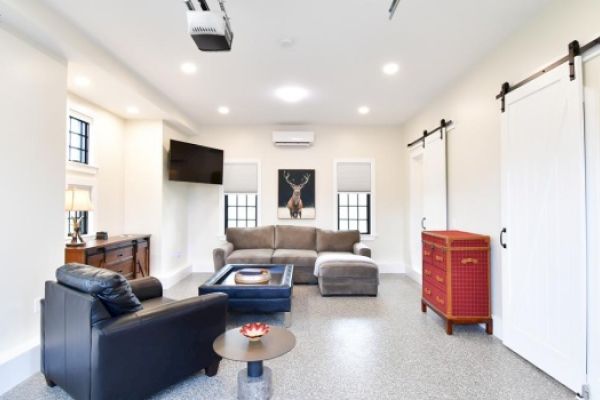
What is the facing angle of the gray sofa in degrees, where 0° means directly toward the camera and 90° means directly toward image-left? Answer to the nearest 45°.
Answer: approximately 0°

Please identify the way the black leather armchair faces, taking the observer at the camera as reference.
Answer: facing away from the viewer and to the right of the viewer

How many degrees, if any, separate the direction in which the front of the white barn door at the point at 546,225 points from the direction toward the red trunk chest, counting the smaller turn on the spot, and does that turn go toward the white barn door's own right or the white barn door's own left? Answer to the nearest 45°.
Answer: approximately 90° to the white barn door's own right

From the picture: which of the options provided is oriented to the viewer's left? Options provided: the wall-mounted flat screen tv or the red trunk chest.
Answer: the red trunk chest

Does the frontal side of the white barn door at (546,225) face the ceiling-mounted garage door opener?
yes

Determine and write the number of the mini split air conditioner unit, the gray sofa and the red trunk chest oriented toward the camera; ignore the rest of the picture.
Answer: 2

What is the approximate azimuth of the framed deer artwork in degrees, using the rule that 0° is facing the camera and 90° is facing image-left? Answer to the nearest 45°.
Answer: approximately 0°

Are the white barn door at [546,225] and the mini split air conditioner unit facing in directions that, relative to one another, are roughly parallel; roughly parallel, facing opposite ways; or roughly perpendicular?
roughly perpendicular
